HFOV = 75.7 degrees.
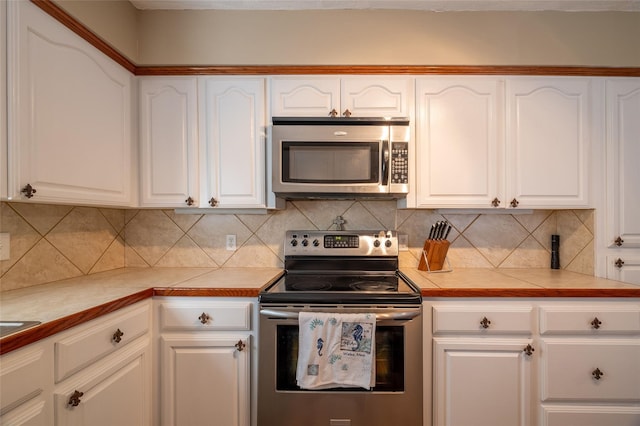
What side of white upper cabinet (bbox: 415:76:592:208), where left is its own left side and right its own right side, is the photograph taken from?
front

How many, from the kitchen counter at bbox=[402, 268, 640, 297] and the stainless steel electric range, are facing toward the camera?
2

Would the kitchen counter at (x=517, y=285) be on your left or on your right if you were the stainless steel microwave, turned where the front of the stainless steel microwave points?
on your left

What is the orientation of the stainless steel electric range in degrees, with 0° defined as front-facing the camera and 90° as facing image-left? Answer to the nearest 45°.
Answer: approximately 0°

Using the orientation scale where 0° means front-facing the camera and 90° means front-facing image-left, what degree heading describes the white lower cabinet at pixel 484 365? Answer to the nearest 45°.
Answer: approximately 0°

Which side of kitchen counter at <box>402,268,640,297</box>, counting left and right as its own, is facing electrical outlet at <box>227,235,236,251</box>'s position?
right

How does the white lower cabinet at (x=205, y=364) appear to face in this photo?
toward the camera

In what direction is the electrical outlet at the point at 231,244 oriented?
toward the camera

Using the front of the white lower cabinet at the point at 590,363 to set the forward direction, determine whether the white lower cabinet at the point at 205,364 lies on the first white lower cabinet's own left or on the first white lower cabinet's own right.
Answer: on the first white lower cabinet's own right

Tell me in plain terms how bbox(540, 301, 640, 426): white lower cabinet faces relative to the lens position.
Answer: facing the viewer
